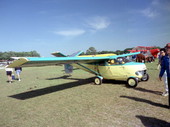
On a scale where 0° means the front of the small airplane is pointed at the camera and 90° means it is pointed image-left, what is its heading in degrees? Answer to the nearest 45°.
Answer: approximately 315°
